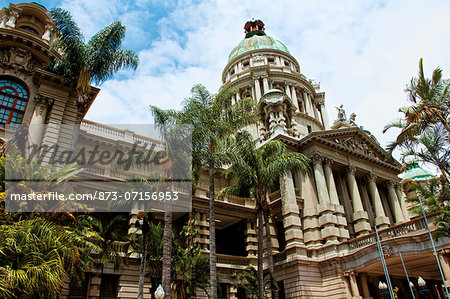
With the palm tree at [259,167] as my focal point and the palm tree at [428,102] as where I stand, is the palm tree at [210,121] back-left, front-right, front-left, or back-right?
front-left

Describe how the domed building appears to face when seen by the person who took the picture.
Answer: facing the viewer and to the right of the viewer

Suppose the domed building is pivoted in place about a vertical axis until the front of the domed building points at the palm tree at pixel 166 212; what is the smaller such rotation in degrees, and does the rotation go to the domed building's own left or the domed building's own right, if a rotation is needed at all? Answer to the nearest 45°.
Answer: approximately 90° to the domed building's own right

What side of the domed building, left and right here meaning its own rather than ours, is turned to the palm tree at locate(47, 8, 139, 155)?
right
